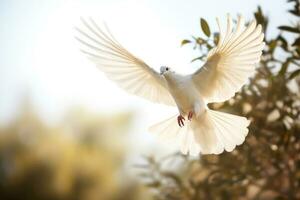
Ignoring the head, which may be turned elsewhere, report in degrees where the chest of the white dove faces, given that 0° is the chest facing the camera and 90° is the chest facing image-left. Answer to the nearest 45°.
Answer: approximately 45°
